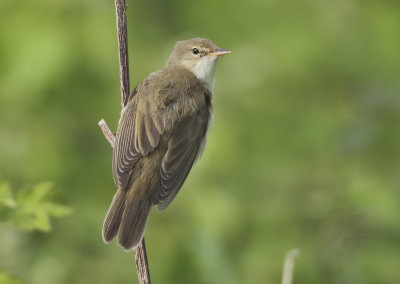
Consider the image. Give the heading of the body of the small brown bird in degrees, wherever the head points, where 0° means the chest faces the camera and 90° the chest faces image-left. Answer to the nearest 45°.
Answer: approximately 225°

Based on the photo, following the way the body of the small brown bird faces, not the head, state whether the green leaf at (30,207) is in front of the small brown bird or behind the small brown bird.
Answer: behind
